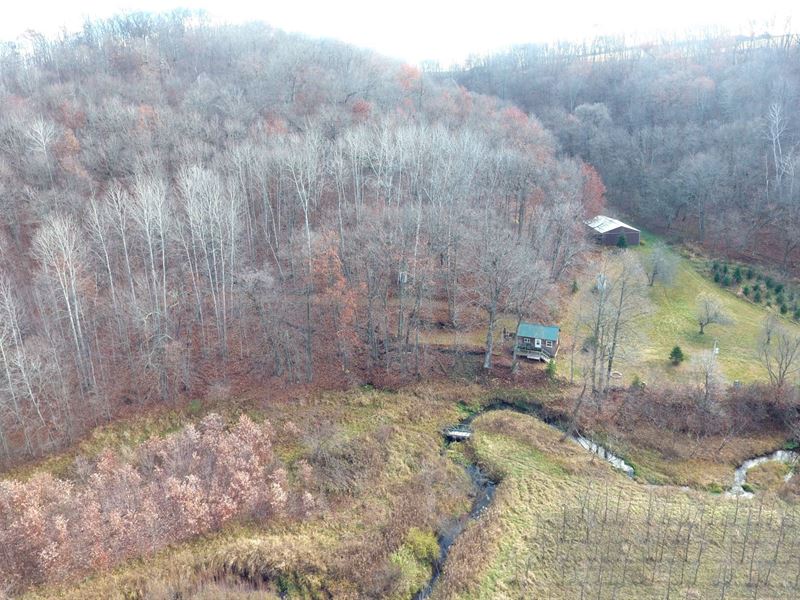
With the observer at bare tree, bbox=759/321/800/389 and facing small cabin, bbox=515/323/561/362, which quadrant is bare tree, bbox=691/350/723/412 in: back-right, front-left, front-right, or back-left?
front-left

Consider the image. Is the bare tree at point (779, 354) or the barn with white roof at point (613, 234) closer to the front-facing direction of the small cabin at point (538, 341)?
the bare tree

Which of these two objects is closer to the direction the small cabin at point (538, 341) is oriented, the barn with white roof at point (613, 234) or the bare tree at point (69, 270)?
the bare tree

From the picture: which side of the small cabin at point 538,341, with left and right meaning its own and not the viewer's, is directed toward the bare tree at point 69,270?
right

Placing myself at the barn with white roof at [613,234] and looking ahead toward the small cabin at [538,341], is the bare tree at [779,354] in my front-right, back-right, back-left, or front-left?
front-left

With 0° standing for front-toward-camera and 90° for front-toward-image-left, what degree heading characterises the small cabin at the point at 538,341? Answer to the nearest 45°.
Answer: approximately 0°

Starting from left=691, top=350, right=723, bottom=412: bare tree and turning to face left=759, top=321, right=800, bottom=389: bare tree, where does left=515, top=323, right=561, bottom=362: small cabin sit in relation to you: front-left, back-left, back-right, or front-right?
back-left

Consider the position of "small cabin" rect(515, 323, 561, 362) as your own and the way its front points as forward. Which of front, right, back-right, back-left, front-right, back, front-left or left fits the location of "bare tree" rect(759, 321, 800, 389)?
left

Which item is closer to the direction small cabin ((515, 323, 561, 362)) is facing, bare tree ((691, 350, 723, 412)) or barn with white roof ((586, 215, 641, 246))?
the bare tree

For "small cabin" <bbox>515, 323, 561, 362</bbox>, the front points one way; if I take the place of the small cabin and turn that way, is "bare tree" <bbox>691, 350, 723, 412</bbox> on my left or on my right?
on my left

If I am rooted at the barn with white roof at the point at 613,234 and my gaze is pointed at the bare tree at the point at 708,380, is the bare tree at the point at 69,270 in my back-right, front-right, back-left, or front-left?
front-right

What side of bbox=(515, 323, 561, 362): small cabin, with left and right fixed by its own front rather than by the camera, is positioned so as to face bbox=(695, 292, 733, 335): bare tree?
left
